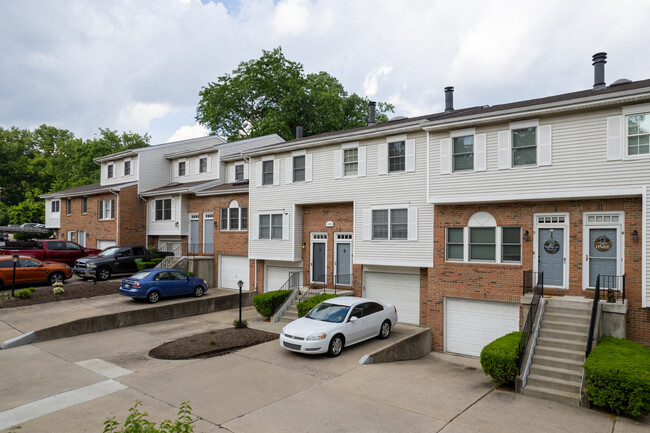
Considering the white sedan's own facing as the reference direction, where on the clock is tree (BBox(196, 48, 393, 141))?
The tree is roughly at 4 o'clock from the white sedan.

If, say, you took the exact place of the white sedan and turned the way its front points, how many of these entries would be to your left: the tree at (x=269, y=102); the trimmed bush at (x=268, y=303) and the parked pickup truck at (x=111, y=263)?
0

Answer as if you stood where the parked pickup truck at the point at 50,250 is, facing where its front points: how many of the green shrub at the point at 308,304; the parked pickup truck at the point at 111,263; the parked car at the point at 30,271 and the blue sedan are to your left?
0

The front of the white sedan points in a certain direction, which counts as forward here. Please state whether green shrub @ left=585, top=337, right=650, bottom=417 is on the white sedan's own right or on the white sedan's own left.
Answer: on the white sedan's own left

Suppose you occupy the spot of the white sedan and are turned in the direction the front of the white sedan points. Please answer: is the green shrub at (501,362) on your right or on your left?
on your left

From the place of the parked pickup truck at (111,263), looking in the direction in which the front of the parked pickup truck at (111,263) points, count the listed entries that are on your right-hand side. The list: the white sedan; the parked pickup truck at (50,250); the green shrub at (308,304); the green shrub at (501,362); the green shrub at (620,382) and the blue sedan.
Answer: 1

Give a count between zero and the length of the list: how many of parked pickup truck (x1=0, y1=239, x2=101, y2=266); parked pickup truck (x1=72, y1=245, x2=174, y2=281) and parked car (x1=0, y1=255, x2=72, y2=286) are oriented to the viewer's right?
2

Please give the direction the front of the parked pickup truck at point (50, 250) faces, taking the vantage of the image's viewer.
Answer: facing to the right of the viewer

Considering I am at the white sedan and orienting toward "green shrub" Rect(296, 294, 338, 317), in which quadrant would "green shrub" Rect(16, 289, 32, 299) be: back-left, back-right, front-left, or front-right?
front-left

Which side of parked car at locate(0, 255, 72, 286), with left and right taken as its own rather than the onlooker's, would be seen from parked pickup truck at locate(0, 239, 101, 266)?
left

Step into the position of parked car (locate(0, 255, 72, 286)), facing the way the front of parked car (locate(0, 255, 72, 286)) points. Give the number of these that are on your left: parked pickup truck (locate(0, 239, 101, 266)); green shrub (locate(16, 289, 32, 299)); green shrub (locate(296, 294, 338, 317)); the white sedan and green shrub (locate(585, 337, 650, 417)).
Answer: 1

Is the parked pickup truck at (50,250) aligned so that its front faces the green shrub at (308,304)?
no

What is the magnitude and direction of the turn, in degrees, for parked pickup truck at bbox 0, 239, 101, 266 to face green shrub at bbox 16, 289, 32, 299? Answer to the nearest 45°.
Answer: approximately 90° to its right

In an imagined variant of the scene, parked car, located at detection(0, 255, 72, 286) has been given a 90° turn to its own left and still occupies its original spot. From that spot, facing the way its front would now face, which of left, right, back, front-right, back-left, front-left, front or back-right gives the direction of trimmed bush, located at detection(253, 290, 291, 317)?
back-right

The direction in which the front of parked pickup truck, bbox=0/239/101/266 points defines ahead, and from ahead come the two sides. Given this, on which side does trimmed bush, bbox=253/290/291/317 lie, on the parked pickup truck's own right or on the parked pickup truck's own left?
on the parked pickup truck's own right

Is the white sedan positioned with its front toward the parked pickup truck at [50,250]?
no

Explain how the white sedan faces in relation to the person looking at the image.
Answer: facing the viewer and to the left of the viewer
